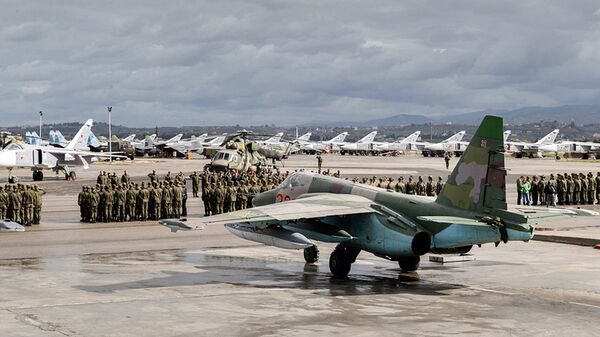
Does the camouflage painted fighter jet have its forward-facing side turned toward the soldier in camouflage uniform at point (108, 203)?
yes

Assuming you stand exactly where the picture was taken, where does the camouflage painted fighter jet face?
facing away from the viewer and to the left of the viewer

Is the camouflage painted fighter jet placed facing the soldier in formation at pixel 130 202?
yes
